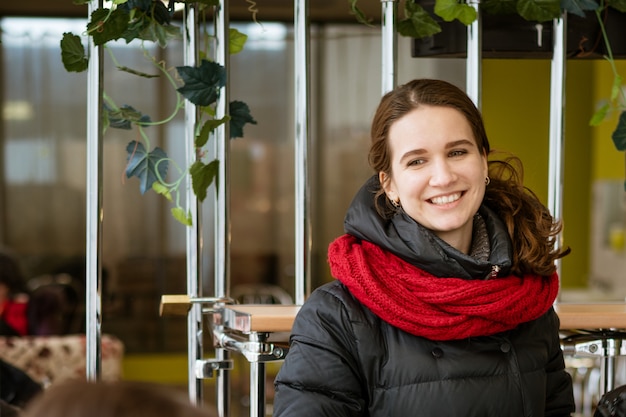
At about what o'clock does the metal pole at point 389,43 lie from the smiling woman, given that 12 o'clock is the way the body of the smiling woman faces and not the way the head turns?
The metal pole is roughly at 7 o'clock from the smiling woman.

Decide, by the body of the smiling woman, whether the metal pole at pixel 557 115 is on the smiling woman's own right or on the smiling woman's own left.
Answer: on the smiling woman's own left

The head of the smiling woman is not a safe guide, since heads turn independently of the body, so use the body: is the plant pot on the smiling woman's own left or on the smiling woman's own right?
on the smiling woman's own left

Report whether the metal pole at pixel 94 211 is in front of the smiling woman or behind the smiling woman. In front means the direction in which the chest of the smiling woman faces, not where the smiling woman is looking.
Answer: behind

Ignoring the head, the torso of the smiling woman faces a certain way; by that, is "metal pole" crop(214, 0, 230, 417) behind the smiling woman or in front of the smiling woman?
behind

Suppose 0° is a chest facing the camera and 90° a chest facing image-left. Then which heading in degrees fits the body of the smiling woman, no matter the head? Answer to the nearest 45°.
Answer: approximately 315°

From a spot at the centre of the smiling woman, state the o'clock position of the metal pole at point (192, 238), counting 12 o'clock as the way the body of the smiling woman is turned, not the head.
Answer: The metal pole is roughly at 6 o'clock from the smiling woman.

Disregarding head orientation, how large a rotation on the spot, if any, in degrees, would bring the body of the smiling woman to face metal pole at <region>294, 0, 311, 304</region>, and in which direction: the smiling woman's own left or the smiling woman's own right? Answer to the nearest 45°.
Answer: approximately 180°
